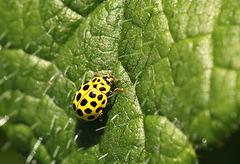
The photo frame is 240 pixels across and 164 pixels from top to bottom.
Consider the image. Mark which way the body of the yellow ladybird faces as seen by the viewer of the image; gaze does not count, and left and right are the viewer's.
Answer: facing away from the viewer and to the right of the viewer
